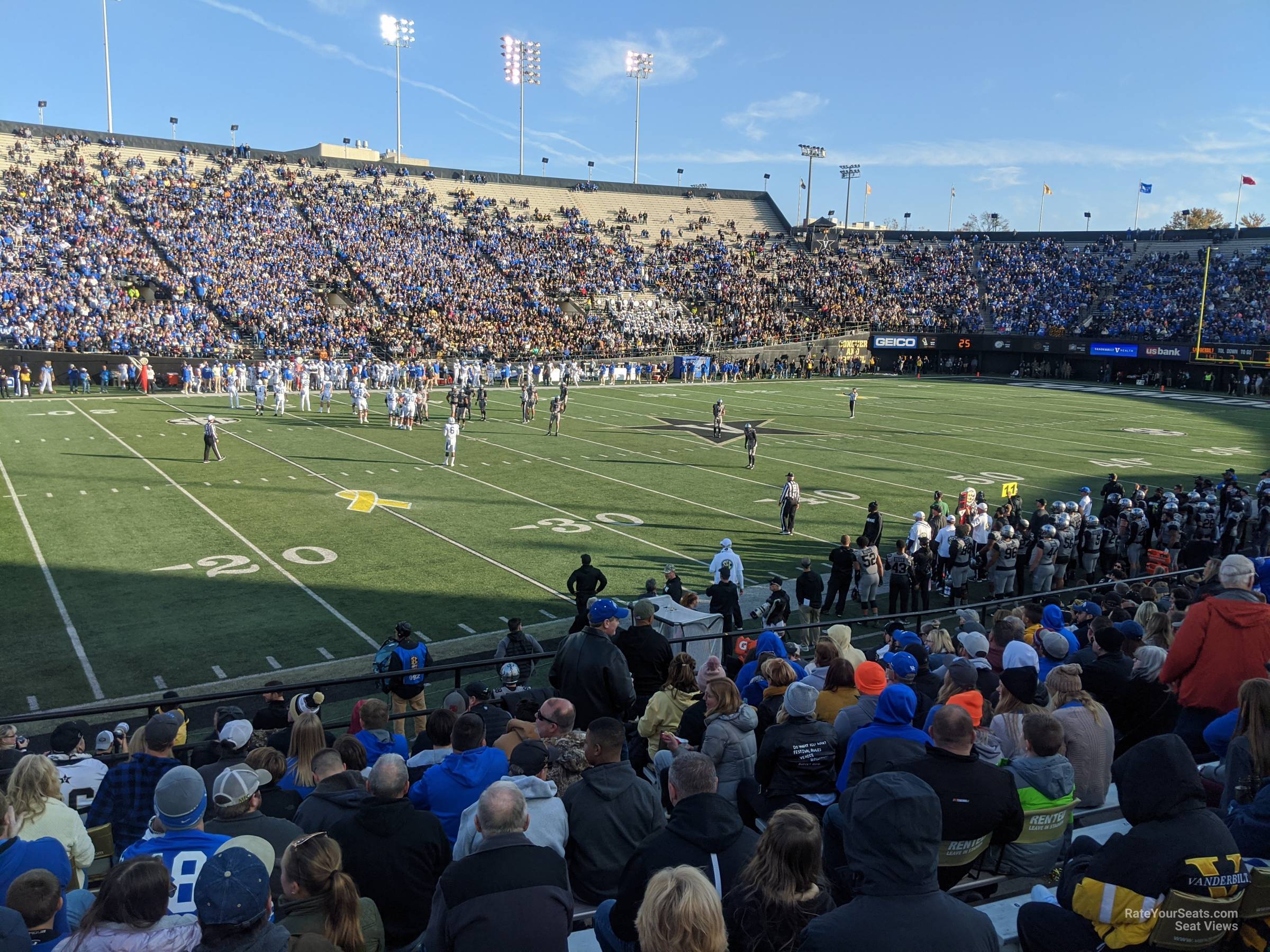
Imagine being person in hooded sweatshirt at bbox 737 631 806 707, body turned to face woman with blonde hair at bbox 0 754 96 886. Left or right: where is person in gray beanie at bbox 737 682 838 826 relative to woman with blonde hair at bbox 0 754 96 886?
left

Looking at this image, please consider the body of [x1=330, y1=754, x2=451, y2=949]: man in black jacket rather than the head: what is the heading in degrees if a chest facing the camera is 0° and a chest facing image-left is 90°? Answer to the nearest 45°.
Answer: approximately 180°

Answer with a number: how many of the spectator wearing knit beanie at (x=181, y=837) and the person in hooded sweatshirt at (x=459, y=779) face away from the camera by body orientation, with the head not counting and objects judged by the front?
2

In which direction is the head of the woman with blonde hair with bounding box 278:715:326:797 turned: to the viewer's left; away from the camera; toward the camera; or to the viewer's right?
away from the camera

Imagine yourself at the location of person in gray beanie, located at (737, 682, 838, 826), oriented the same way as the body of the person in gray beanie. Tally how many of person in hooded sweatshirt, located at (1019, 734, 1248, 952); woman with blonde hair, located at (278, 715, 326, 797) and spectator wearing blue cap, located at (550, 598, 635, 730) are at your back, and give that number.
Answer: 1

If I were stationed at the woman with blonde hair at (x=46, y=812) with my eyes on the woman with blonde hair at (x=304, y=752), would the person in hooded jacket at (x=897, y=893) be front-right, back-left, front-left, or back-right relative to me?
front-right

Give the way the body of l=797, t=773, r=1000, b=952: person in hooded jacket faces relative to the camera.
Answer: away from the camera

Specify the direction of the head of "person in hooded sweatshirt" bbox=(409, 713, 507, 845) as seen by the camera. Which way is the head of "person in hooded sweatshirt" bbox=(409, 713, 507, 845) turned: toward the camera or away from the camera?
away from the camera

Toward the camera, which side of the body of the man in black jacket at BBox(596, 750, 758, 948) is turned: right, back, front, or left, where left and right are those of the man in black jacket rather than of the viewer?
back

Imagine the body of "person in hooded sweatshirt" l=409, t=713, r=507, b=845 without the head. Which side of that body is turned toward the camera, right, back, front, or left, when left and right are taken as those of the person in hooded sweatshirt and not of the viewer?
back

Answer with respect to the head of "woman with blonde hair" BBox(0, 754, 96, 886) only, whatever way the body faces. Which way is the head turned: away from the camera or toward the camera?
away from the camera

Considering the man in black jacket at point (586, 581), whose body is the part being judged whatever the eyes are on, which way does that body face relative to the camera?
away from the camera

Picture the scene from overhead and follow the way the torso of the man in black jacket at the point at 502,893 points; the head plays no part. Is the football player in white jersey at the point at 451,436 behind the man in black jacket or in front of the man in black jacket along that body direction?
in front

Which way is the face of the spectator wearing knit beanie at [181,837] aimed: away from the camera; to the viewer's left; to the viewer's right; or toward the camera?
away from the camera

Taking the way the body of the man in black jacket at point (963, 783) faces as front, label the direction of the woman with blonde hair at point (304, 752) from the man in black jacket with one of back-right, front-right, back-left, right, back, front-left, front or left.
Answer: left

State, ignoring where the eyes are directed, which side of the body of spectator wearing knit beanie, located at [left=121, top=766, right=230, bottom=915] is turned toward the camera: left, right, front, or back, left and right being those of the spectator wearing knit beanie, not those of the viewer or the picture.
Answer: back

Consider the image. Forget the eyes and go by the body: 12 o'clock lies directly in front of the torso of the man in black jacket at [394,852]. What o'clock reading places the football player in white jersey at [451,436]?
The football player in white jersey is roughly at 12 o'clock from the man in black jacket.

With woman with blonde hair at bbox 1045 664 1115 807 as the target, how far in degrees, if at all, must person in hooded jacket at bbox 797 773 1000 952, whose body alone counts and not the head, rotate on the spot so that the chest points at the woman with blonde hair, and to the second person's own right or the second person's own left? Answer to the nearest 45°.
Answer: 0° — they already face them

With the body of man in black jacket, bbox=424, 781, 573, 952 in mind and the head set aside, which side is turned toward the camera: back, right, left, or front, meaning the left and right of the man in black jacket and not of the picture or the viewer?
back
